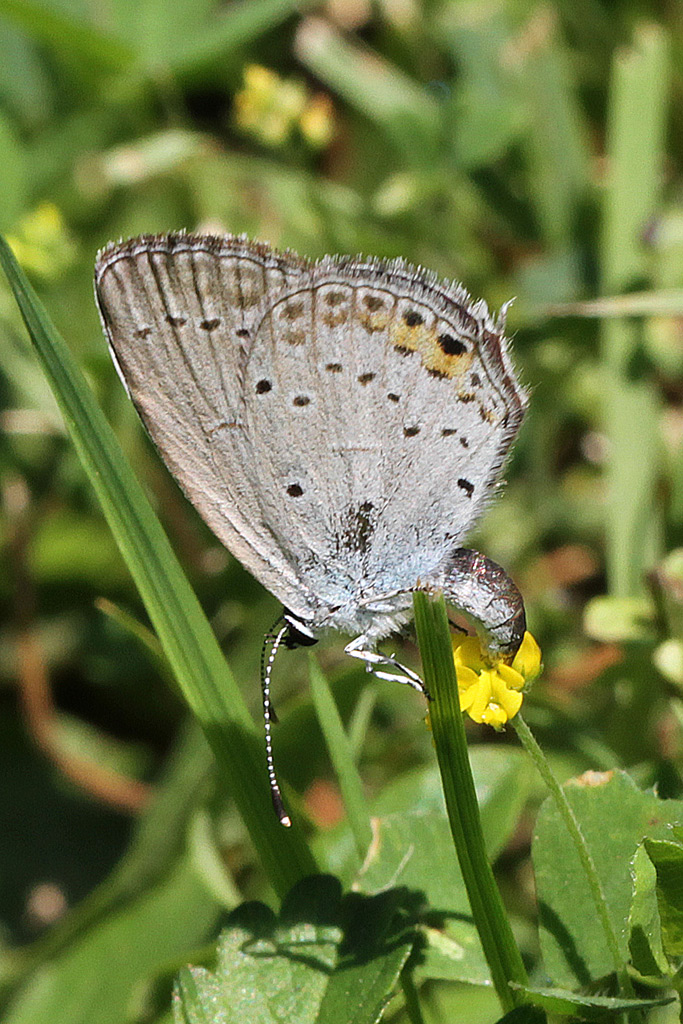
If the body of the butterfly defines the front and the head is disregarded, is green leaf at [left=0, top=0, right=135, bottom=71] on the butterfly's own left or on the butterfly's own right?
on the butterfly's own right

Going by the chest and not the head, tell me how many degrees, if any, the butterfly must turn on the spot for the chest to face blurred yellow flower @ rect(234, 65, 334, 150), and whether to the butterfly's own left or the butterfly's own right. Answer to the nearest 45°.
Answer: approximately 90° to the butterfly's own right

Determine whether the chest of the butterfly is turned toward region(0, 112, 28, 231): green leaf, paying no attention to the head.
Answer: no

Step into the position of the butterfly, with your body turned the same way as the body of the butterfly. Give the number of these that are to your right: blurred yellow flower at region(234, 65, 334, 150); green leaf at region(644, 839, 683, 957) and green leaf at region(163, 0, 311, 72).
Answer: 2

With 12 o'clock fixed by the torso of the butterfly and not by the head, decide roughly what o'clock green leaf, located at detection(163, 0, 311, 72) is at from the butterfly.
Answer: The green leaf is roughly at 3 o'clock from the butterfly.

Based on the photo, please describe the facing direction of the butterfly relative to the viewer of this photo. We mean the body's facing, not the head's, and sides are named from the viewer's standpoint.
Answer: facing to the left of the viewer

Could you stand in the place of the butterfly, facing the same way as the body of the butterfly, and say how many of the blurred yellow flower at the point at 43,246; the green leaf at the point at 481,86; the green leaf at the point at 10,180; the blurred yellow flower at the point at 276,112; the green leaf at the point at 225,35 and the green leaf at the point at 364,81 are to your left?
0

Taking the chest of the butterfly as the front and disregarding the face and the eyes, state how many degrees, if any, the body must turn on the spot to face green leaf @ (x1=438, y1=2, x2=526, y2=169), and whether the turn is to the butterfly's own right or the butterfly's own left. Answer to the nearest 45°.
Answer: approximately 135° to the butterfly's own right

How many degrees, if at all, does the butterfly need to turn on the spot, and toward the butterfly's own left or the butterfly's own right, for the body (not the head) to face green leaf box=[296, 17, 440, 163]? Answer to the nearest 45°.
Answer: approximately 90° to the butterfly's own right

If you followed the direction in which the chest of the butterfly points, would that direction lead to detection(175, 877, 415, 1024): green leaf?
no
